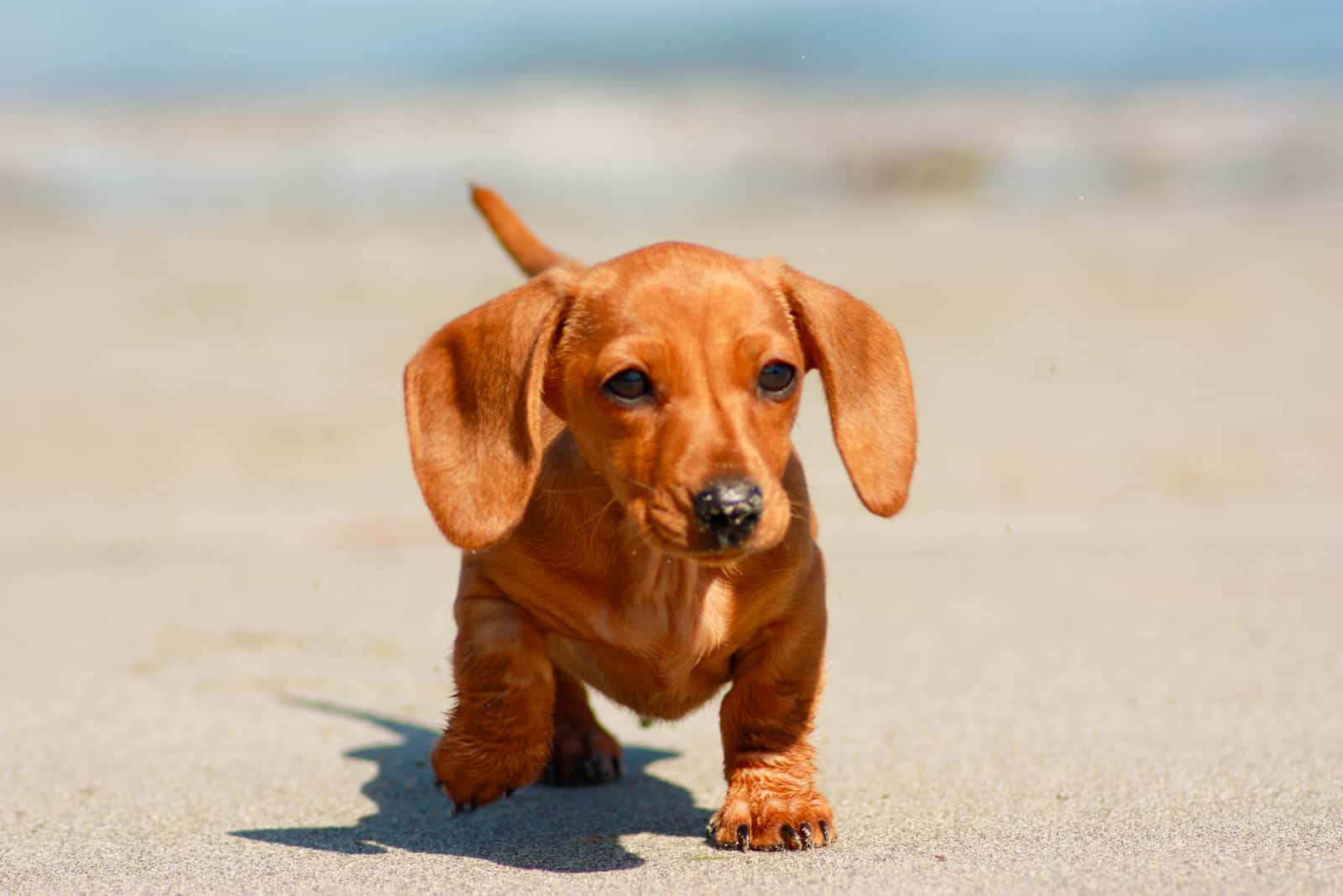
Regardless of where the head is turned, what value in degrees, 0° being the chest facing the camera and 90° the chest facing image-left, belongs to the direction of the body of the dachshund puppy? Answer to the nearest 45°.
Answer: approximately 0°
